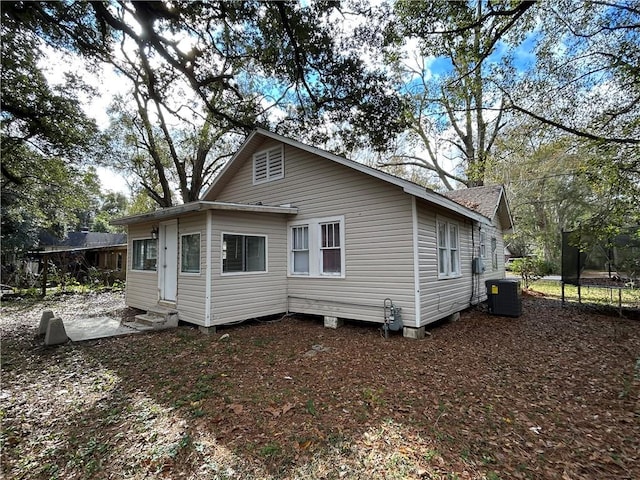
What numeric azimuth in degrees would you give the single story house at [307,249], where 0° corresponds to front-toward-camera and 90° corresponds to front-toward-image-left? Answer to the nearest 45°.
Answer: approximately 45°

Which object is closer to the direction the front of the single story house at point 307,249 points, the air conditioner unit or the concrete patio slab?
the concrete patio slab

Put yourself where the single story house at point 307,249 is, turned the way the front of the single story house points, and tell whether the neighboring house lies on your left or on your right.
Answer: on your right

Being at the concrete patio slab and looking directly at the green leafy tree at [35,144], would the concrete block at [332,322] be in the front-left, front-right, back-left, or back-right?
back-right

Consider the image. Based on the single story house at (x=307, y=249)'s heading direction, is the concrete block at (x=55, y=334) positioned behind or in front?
in front
